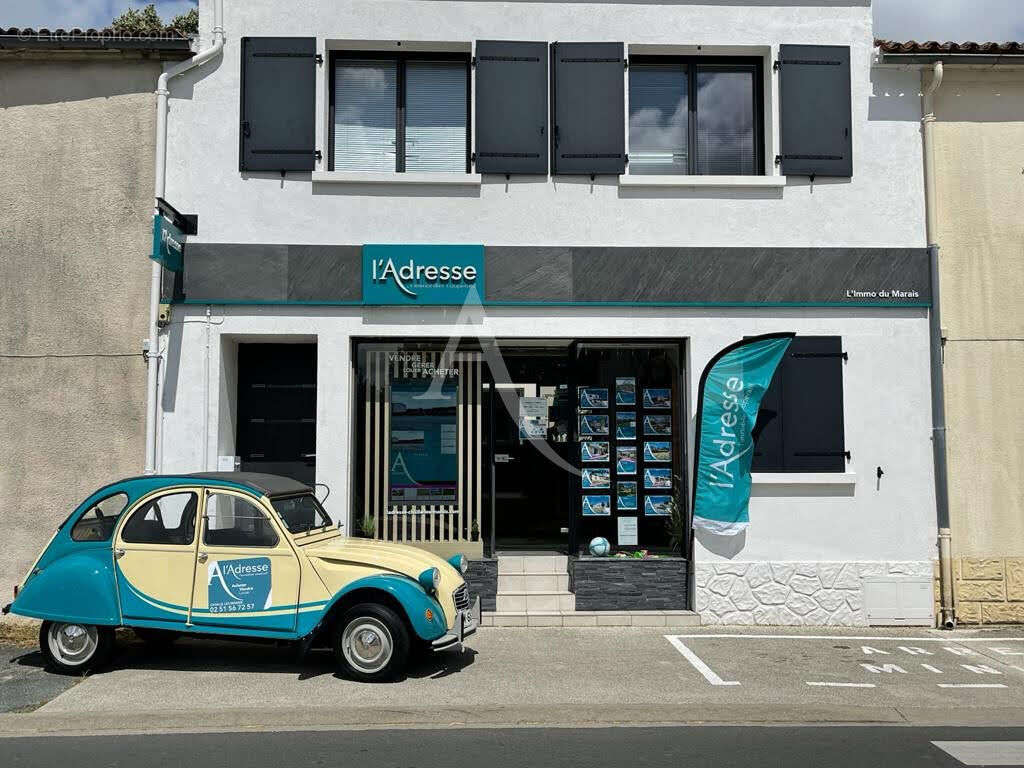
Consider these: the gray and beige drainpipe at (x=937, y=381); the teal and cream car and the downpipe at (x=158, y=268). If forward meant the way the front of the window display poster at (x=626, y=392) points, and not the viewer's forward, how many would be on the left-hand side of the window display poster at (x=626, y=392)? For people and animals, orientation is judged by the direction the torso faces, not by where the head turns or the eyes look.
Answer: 1

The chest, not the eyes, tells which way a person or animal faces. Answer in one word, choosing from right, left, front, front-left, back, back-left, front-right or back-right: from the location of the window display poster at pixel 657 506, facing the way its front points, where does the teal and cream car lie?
front-right

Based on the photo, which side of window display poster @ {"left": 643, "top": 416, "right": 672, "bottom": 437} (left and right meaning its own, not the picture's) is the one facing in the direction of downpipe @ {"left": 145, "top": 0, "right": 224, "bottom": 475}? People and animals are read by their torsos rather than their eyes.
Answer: right

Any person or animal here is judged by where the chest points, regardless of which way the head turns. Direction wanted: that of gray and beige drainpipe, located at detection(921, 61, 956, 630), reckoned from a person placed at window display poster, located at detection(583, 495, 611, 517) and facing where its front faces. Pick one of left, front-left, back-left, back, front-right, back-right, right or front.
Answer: left
